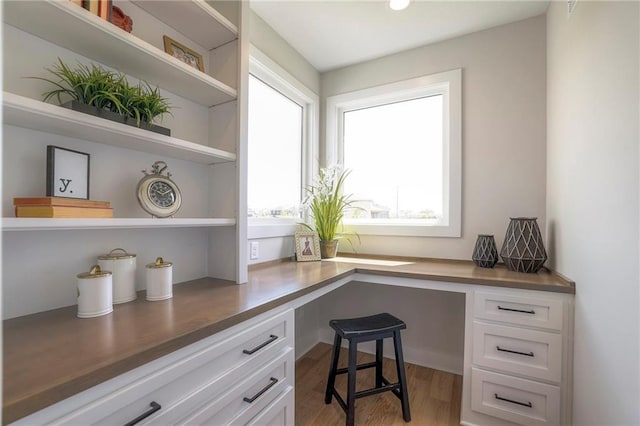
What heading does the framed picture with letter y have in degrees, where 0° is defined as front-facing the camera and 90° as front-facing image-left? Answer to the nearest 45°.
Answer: approximately 315°

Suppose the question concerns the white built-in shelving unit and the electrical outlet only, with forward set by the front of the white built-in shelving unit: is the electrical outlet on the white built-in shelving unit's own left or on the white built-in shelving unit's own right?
on the white built-in shelving unit's own left

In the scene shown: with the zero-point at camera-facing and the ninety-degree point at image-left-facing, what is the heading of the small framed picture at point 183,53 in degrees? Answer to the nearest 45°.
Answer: approximately 315°

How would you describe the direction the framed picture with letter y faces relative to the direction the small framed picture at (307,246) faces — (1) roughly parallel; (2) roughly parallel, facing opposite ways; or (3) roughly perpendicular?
roughly perpendicular

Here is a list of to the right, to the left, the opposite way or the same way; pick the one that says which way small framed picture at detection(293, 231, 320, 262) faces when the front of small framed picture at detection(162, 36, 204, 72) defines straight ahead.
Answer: to the right

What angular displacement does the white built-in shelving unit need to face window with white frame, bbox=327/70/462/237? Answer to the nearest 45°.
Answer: approximately 45° to its left

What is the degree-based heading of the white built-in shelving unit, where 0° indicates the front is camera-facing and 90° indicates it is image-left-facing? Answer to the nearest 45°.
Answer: approximately 315°

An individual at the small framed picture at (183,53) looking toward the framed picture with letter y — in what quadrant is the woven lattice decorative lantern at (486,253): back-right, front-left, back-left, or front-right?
back-left
